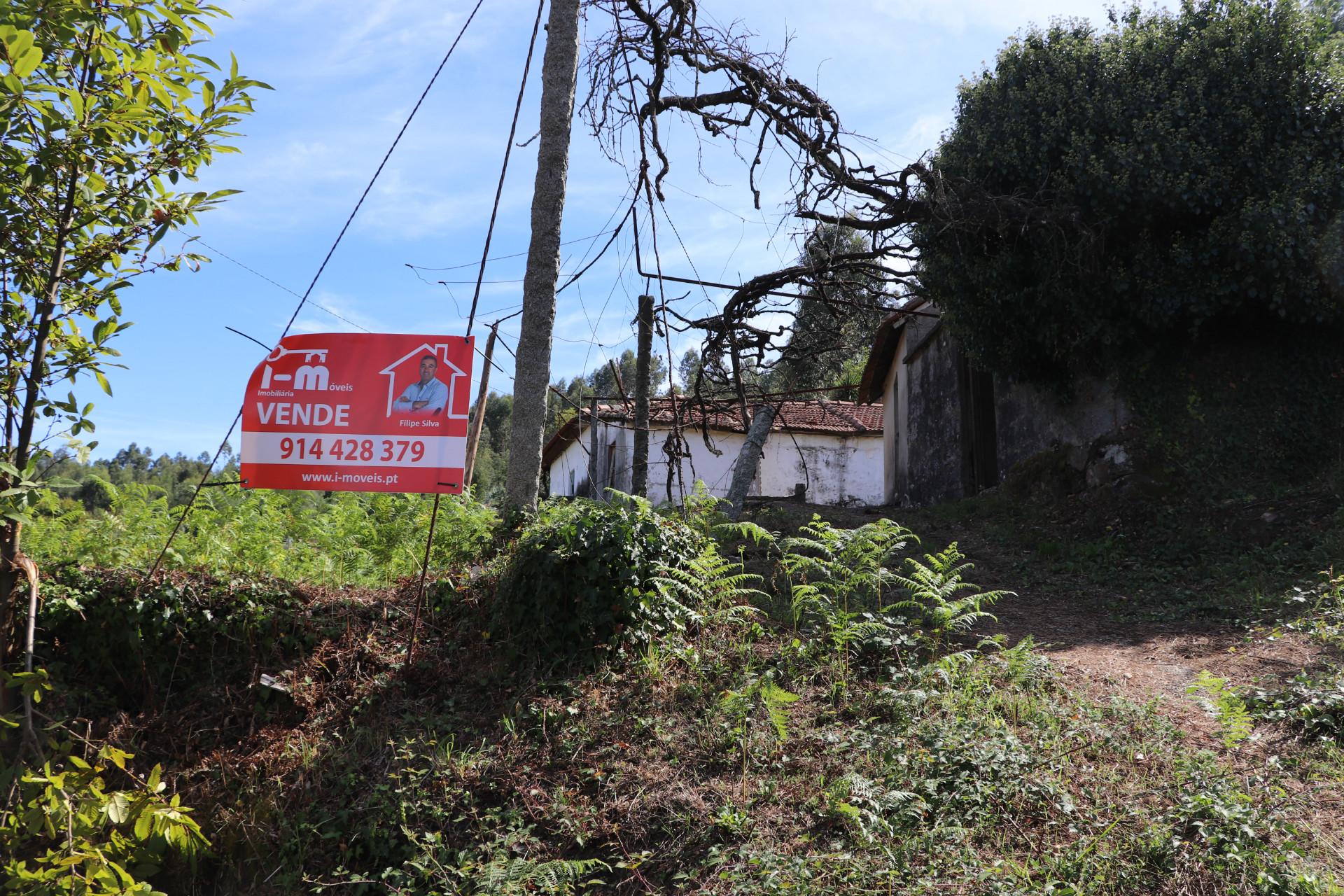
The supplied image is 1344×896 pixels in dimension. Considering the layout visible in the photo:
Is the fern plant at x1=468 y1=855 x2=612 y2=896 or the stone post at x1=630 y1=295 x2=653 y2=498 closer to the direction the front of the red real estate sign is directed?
the fern plant

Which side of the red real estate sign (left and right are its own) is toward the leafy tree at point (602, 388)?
back

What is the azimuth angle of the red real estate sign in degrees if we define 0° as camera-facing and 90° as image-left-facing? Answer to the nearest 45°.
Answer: approximately 0°

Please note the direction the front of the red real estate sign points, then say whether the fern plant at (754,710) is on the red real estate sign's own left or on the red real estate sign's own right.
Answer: on the red real estate sign's own left

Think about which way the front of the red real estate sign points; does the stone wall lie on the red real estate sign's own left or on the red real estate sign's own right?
on the red real estate sign's own left

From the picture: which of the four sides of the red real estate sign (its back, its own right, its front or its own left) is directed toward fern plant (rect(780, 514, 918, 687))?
left

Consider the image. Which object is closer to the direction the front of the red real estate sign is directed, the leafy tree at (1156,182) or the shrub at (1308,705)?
the shrub

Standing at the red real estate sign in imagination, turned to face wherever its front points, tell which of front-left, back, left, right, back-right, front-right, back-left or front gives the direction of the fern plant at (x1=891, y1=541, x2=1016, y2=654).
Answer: left

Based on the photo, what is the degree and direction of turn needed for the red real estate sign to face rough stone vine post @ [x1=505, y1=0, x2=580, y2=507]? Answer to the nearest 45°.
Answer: approximately 135° to its left

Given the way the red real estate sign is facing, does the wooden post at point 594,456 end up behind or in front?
behind

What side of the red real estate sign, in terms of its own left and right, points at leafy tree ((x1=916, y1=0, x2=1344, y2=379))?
left
